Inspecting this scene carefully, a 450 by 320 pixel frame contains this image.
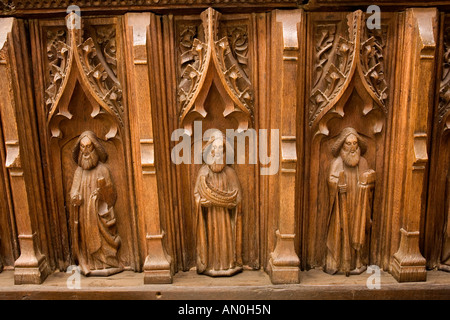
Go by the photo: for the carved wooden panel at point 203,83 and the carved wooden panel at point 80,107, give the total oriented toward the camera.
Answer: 2

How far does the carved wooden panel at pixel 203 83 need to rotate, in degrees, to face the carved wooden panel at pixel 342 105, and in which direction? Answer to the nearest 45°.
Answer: approximately 90° to its left

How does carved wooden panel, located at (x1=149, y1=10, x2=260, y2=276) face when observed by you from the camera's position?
facing the viewer

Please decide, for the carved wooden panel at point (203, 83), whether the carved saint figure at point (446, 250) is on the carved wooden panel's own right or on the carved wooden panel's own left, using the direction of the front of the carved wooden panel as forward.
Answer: on the carved wooden panel's own left

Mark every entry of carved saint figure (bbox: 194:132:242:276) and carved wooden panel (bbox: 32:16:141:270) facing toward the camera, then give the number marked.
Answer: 2

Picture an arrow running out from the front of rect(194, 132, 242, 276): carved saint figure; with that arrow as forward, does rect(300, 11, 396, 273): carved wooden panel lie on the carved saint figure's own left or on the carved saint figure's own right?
on the carved saint figure's own left

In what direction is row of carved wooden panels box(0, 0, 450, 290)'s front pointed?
toward the camera

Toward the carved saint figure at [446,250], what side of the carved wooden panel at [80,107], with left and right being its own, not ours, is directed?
left

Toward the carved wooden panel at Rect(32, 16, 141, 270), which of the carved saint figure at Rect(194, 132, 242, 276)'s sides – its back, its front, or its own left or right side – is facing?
right

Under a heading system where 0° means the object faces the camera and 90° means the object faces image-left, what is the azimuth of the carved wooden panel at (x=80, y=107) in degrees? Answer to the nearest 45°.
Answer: approximately 0°
